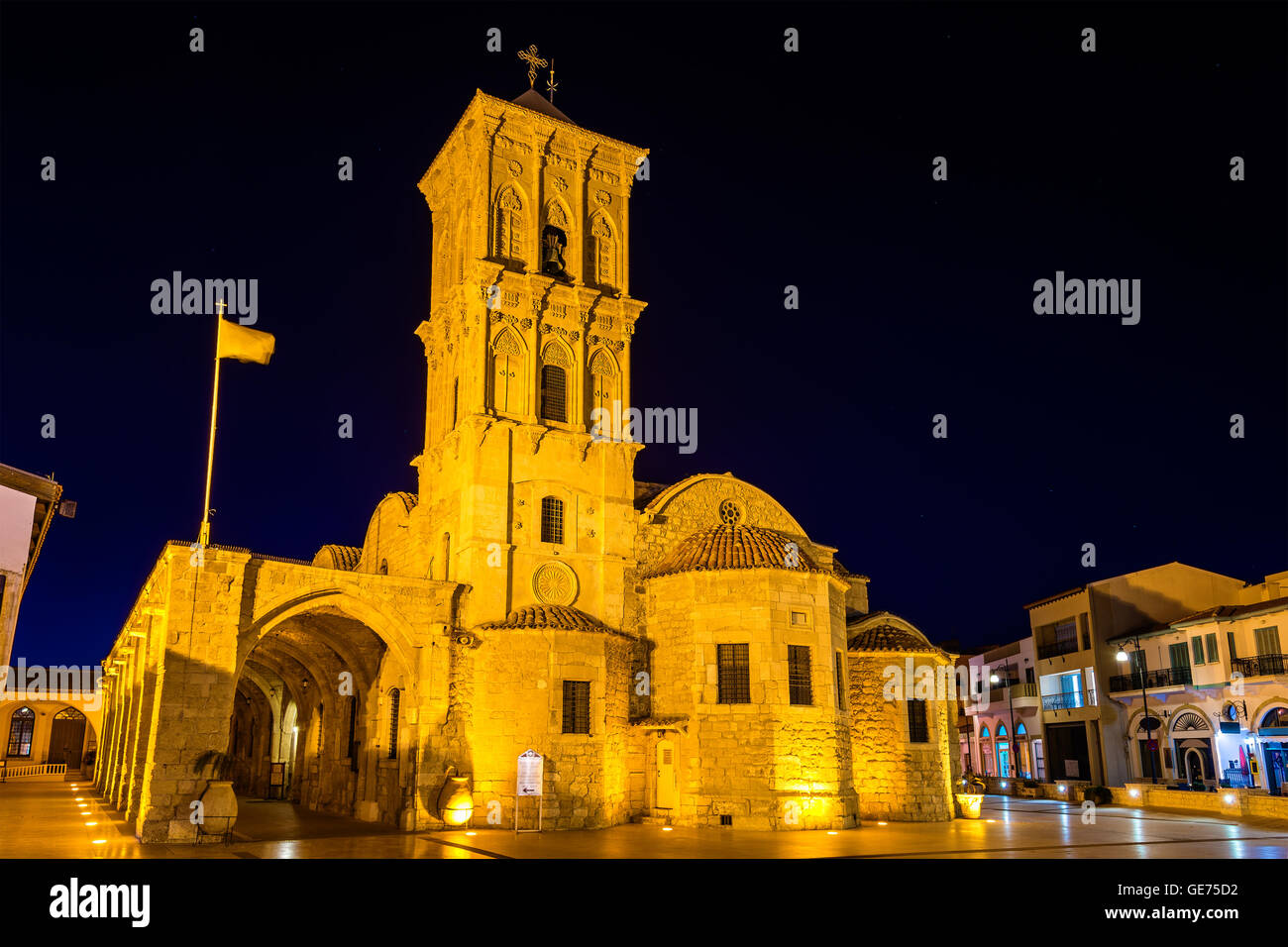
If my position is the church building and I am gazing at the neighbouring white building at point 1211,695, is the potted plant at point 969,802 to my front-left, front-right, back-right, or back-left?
front-right

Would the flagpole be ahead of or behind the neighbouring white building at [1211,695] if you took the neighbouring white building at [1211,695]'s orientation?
ahead

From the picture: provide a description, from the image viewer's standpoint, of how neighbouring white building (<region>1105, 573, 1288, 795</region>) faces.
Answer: facing the viewer and to the left of the viewer

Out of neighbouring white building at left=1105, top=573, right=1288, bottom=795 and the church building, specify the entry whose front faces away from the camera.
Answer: the church building

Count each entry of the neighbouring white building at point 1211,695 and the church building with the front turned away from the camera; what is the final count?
0

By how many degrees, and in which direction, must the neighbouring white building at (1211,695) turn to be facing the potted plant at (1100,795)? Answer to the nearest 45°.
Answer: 0° — it already faces it

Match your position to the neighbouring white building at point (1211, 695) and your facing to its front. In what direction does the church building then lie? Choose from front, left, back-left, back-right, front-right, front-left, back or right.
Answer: front
